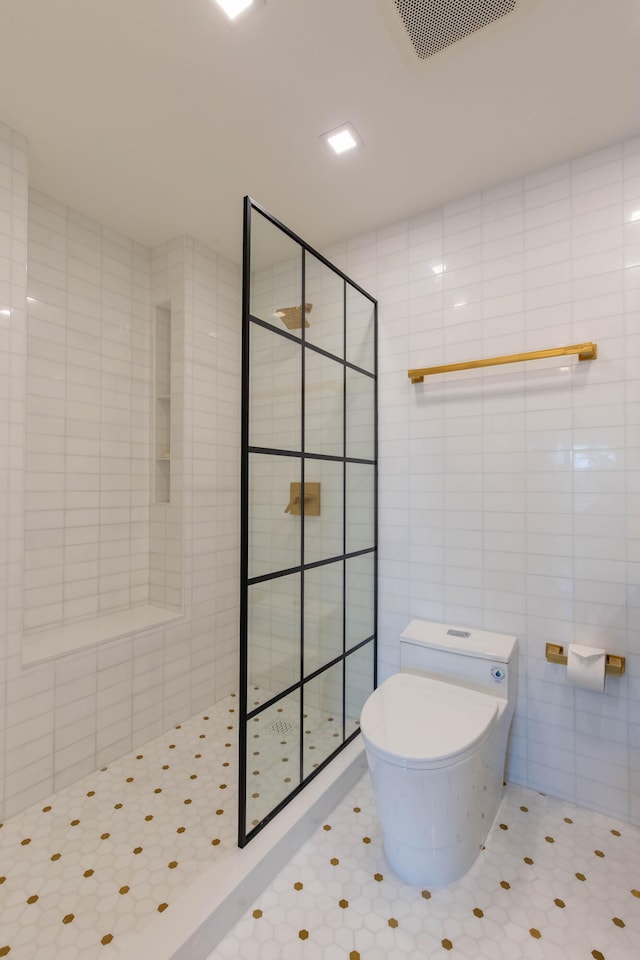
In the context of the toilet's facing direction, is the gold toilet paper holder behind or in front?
behind

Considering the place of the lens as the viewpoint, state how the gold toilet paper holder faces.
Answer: facing the viewer and to the left of the viewer
